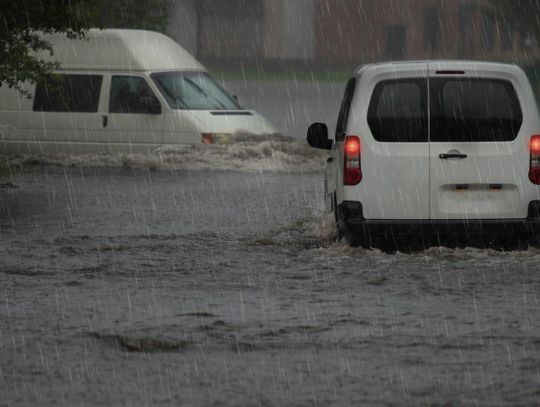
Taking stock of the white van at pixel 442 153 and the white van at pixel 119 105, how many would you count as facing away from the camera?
1

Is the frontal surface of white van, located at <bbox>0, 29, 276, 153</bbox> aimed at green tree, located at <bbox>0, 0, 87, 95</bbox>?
no

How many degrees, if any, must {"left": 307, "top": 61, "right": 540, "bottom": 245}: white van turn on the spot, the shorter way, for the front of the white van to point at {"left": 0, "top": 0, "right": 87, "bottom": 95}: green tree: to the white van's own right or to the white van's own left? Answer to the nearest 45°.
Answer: approximately 45° to the white van's own left

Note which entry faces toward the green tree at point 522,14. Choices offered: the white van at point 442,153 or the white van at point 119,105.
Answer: the white van at point 442,153

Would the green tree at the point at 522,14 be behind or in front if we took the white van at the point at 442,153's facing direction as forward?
in front

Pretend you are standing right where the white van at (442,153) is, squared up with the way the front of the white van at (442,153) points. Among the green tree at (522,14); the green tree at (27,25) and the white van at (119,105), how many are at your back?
0

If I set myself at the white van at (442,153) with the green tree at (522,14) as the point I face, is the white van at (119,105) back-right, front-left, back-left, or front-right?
front-left

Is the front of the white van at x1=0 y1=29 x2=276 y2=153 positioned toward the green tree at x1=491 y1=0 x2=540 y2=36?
no

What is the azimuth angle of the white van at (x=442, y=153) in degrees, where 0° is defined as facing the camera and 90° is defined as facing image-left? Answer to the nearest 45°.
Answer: approximately 180°

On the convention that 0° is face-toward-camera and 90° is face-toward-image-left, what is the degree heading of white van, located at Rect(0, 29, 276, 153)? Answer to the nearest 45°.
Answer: approximately 315°

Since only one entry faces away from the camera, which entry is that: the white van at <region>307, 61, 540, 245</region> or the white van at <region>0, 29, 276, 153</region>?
the white van at <region>307, 61, 540, 245</region>
